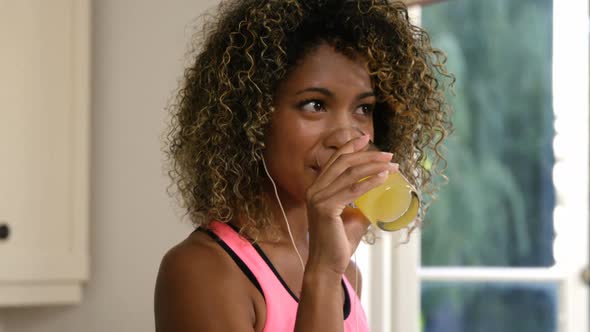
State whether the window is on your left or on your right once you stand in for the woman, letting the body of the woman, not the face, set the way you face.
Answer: on your left

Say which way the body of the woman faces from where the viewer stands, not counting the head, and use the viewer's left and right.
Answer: facing the viewer and to the right of the viewer
